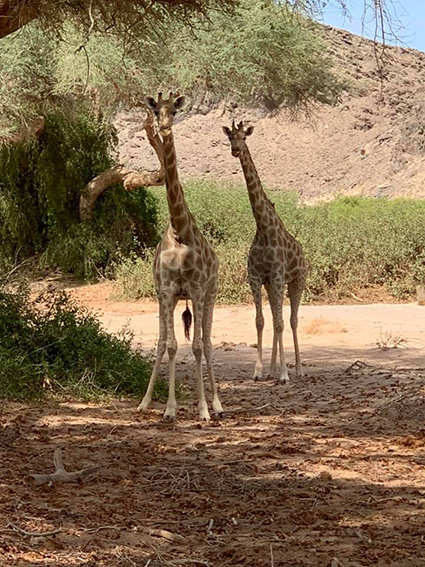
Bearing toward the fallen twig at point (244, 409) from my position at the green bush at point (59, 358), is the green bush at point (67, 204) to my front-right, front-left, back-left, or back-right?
back-left

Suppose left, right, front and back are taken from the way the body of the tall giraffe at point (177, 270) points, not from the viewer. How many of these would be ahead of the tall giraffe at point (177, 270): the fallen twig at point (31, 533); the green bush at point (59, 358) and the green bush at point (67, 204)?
1

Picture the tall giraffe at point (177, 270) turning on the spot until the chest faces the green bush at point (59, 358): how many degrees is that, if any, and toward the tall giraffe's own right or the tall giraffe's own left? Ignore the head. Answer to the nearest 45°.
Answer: approximately 135° to the tall giraffe's own right

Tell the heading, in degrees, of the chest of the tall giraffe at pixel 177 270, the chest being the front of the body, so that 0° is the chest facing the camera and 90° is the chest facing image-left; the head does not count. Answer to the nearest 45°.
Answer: approximately 0°

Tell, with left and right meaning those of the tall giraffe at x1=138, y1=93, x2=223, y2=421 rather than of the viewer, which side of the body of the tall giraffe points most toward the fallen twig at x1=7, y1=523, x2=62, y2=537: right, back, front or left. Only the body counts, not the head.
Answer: front

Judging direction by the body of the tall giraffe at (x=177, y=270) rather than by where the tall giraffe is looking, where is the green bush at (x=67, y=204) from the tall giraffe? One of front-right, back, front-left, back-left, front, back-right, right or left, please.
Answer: back

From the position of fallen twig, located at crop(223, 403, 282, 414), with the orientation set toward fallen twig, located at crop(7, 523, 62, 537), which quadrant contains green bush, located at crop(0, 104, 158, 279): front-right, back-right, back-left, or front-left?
back-right

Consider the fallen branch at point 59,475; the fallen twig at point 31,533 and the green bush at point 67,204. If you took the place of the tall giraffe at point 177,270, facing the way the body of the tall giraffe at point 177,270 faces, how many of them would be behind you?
1

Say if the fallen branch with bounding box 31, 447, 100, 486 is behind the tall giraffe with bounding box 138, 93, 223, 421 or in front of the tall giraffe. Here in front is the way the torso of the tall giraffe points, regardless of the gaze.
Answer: in front
